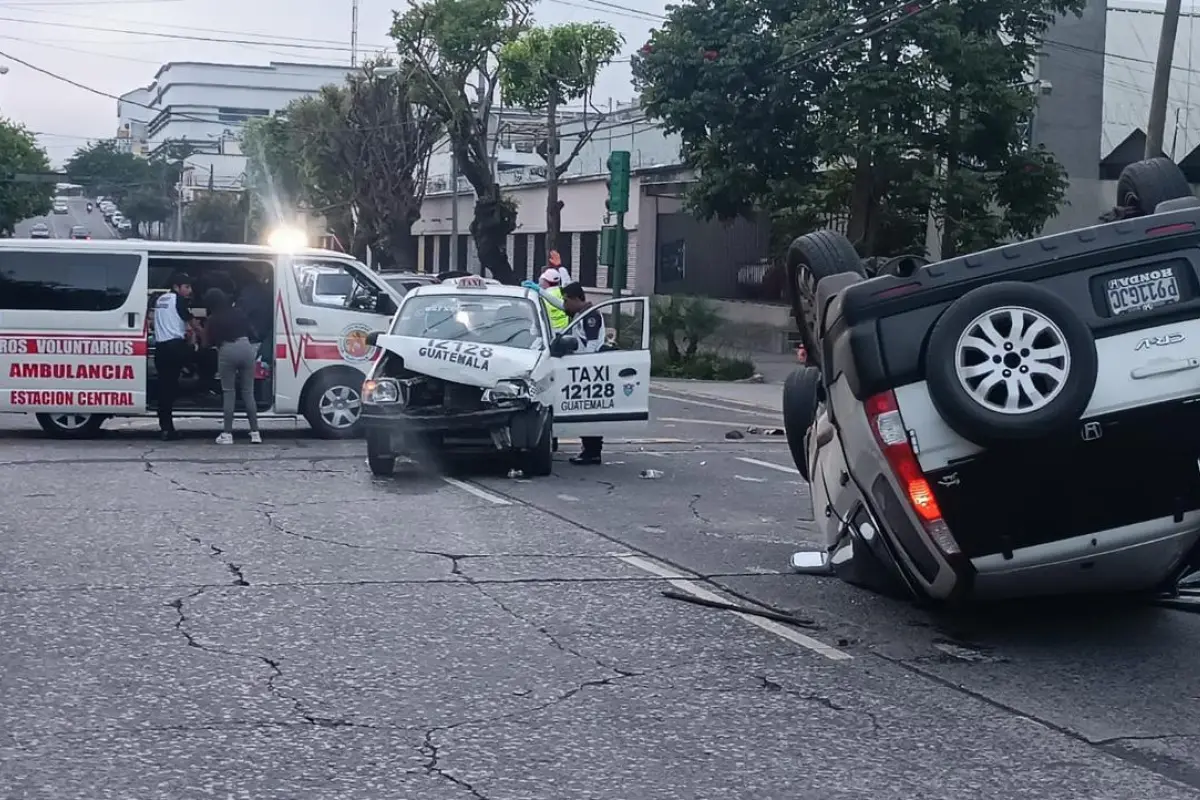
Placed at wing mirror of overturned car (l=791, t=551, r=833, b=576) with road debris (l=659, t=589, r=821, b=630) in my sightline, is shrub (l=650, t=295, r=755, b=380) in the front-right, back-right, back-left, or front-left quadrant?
back-right

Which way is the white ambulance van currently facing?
to the viewer's right

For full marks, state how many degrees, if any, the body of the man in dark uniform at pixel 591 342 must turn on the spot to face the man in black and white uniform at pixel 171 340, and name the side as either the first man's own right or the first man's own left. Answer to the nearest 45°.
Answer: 0° — they already face them

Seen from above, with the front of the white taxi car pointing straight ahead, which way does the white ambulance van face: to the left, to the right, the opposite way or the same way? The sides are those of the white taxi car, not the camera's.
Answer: to the left

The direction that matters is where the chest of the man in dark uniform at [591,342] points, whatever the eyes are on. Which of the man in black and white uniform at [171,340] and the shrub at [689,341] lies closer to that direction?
the man in black and white uniform

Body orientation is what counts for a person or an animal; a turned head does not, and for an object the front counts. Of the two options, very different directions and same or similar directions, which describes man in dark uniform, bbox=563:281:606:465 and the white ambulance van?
very different directions

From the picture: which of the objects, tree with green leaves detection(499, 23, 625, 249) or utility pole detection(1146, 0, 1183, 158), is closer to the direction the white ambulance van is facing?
the utility pole

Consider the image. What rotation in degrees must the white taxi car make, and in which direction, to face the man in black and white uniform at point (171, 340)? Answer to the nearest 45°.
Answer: approximately 135° to its right

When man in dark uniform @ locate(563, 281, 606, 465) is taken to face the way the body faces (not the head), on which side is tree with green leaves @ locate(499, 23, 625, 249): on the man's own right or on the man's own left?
on the man's own right

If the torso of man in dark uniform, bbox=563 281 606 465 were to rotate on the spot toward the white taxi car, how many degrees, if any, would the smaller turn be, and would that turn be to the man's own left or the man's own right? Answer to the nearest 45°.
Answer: approximately 45° to the man's own left

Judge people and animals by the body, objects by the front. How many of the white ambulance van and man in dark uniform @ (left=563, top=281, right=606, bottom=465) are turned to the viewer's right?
1

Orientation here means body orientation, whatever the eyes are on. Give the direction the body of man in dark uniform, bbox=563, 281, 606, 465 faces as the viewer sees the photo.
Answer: to the viewer's left

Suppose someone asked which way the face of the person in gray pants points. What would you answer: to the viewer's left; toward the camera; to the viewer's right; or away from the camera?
away from the camera

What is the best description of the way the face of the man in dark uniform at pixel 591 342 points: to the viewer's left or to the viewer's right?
to the viewer's left
